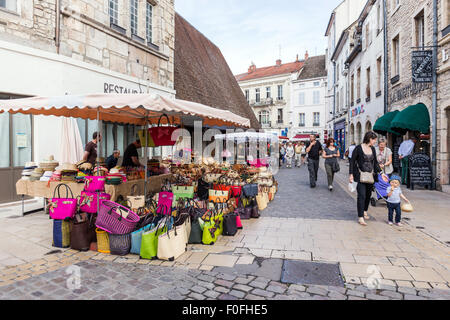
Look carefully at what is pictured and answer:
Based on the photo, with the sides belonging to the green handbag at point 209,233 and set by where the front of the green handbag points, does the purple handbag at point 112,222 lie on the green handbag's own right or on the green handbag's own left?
on the green handbag's own right

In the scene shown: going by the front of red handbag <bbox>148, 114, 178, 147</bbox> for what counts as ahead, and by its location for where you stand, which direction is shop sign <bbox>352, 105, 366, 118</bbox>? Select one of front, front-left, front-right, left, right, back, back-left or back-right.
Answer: back-left

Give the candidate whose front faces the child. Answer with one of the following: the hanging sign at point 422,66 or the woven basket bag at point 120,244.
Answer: the hanging sign
